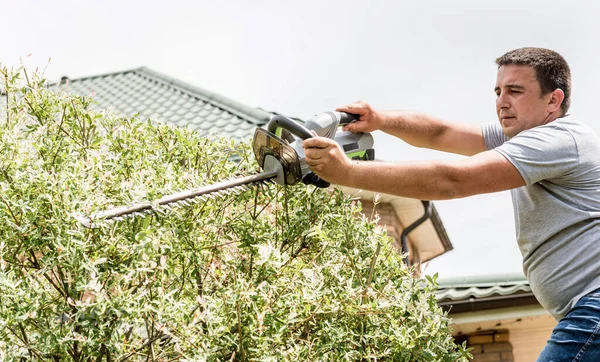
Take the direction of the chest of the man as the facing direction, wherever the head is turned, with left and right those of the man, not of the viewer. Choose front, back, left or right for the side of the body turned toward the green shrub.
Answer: front

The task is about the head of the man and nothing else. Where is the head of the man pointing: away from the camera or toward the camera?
toward the camera

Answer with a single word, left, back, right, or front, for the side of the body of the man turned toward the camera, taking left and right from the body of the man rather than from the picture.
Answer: left
